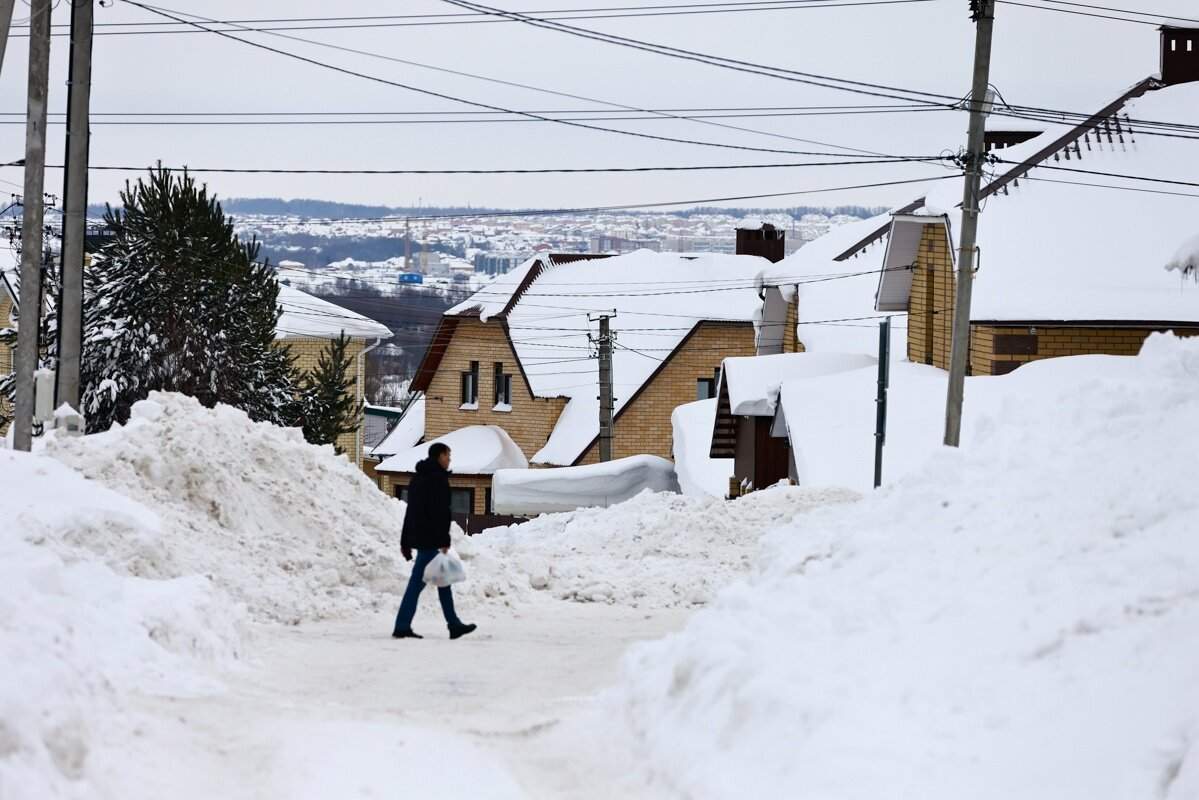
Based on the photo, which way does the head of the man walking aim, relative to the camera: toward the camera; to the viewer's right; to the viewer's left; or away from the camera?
to the viewer's right

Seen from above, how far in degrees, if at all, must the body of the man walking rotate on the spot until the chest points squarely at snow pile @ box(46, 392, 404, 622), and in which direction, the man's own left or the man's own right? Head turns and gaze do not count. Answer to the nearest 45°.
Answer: approximately 135° to the man's own left

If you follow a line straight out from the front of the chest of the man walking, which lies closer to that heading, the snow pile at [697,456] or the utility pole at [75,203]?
the snow pile

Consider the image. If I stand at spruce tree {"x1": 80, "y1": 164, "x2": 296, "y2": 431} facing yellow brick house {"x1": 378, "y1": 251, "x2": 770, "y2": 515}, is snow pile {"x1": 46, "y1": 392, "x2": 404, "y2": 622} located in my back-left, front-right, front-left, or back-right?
back-right

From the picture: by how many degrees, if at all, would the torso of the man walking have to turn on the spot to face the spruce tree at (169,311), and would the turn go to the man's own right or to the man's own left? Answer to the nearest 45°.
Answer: approximately 90° to the man's own left

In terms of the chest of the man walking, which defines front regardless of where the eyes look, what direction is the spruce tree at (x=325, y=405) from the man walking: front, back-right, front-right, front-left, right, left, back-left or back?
left

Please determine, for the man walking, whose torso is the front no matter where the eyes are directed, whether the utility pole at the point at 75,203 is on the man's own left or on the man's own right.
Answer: on the man's own left

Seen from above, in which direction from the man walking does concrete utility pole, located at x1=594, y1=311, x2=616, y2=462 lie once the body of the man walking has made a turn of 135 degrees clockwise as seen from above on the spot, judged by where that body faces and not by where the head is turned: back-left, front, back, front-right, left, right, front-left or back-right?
back-right

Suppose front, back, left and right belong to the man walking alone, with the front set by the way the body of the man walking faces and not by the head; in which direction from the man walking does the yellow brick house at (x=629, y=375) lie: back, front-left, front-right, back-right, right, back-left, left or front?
left

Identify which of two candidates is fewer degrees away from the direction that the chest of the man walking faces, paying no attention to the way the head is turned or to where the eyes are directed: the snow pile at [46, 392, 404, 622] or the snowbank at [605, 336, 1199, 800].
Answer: the snowbank

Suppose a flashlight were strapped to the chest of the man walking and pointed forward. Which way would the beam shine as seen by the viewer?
to the viewer's right
